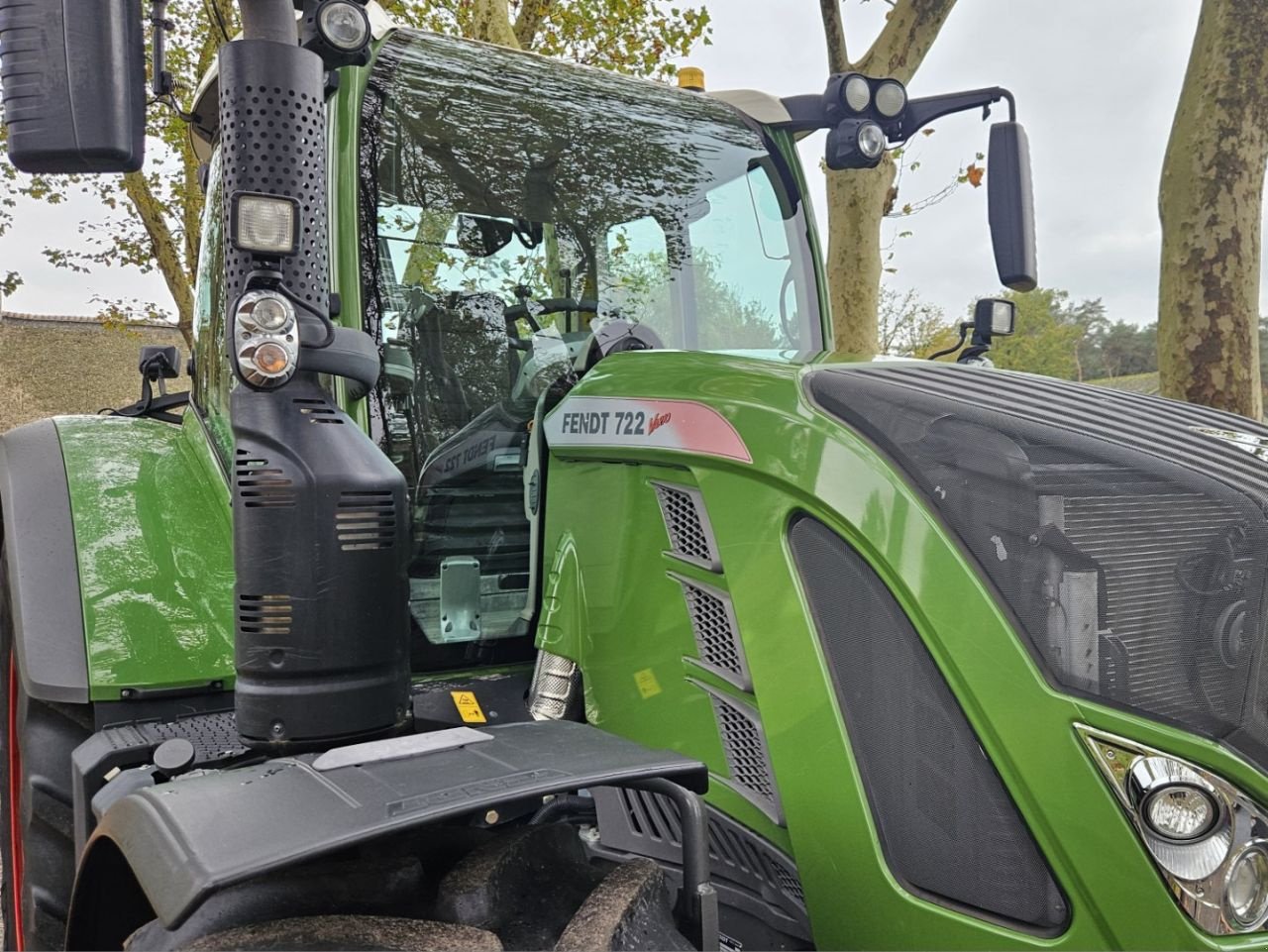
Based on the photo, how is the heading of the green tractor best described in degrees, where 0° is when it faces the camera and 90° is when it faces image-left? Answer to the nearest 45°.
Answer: approximately 315°

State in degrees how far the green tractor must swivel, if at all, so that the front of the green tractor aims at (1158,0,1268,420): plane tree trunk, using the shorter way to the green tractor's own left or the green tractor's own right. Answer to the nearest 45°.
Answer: approximately 90° to the green tractor's own left

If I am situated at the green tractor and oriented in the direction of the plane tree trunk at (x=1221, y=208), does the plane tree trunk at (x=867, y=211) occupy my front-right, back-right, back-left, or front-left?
front-left

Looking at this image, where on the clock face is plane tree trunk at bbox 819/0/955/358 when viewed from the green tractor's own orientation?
The plane tree trunk is roughly at 8 o'clock from the green tractor.
